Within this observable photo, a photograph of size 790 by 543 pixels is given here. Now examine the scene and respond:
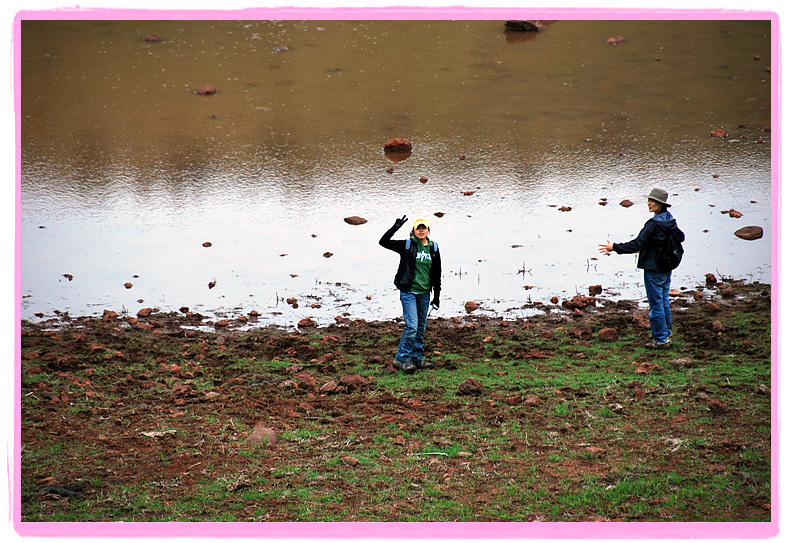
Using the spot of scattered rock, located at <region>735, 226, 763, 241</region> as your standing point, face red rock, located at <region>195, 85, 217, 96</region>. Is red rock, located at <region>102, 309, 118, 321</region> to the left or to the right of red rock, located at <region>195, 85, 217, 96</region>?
left

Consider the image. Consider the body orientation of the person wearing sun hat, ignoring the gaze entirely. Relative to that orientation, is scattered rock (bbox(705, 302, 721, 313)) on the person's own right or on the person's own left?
on the person's own right

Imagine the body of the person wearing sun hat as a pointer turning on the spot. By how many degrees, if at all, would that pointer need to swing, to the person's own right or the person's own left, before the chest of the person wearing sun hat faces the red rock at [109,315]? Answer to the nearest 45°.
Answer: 0° — they already face it

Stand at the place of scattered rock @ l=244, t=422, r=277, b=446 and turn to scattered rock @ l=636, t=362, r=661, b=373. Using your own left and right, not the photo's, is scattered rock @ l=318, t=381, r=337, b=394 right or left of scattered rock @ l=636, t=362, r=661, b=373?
left

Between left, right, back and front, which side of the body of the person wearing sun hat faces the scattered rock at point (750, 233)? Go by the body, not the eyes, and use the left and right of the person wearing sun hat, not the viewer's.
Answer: right

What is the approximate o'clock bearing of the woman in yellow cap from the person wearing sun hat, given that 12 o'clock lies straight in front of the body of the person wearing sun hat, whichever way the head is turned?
The woman in yellow cap is roughly at 11 o'clock from the person wearing sun hat.

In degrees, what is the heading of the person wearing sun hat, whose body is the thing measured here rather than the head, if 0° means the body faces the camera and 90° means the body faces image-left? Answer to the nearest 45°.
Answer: approximately 90°
